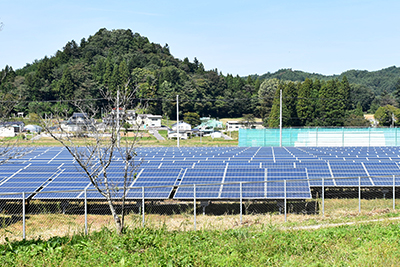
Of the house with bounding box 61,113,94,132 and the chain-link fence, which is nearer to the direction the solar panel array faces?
the chain-link fence

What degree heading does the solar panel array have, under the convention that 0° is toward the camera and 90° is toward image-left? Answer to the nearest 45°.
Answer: approximately 0°

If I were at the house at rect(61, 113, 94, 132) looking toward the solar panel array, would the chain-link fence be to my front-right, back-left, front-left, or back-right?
front-right

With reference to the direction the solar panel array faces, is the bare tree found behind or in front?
in front

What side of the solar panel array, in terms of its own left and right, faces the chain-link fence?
front
